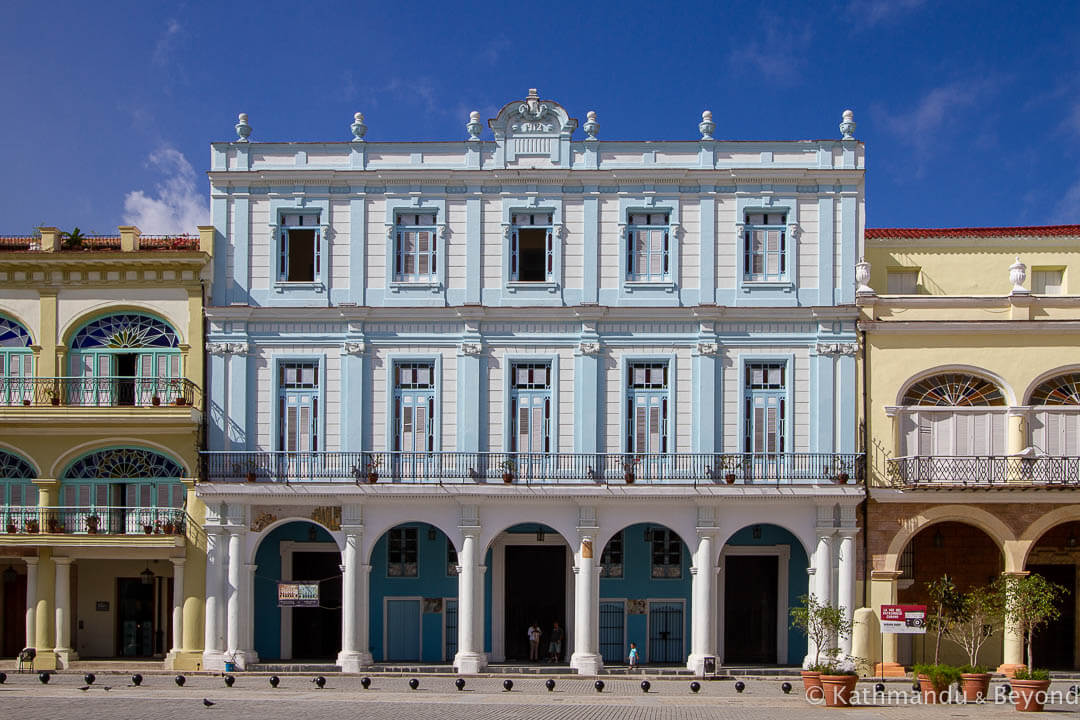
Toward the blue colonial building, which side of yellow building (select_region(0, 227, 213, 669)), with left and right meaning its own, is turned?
left

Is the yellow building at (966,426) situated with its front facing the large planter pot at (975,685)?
yes

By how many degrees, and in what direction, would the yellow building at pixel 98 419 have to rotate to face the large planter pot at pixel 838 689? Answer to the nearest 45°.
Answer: approximately 45° to its left

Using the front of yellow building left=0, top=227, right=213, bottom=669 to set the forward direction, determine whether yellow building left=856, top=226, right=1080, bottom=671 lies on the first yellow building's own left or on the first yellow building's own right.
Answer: on the first yellow building's own left

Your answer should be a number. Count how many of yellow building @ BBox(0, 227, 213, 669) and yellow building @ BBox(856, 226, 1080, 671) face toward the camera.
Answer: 2

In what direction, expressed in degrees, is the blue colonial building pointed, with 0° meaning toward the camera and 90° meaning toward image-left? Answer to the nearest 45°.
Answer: approximately 0°

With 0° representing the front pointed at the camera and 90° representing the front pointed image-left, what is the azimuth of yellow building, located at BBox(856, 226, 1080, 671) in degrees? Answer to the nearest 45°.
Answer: approximately 0°
